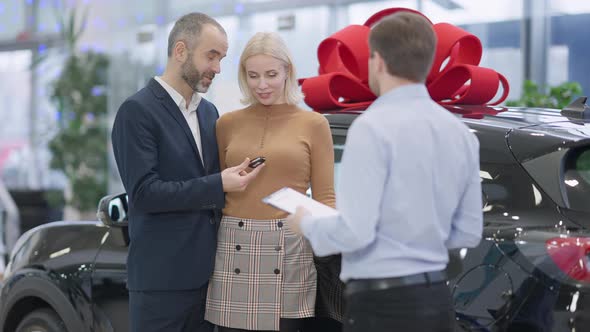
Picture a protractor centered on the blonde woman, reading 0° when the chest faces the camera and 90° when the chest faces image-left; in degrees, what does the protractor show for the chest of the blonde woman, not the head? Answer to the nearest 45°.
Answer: approximately 0°

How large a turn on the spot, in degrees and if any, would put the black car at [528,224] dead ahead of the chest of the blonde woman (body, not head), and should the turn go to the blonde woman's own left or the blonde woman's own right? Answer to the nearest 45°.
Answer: approximately 90° to the blonde woman's own left

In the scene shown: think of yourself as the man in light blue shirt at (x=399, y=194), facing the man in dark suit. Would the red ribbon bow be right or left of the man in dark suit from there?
right

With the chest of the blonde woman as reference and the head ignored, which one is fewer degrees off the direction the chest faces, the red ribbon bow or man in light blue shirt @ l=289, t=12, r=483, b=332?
the man in light blue shirt

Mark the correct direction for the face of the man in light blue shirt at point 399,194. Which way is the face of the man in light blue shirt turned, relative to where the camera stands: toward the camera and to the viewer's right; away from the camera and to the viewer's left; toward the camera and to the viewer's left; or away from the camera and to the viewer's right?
away from the camera and to the viewer's left

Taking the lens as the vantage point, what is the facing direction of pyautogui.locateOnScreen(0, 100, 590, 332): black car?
facing away from the viewer and to the left of the viewer

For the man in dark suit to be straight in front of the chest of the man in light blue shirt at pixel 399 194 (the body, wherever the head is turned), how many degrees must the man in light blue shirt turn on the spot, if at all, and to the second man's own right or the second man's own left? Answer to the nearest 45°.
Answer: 0° — they already face them

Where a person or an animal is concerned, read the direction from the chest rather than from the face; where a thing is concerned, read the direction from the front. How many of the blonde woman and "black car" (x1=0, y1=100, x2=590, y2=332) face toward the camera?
1

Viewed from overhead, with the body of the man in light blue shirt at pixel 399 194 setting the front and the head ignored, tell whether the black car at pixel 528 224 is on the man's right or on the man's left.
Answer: on the man's right

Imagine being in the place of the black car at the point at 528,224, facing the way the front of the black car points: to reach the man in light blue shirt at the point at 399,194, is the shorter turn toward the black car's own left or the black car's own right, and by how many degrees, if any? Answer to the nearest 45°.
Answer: approximately 90° to the black car's own left
